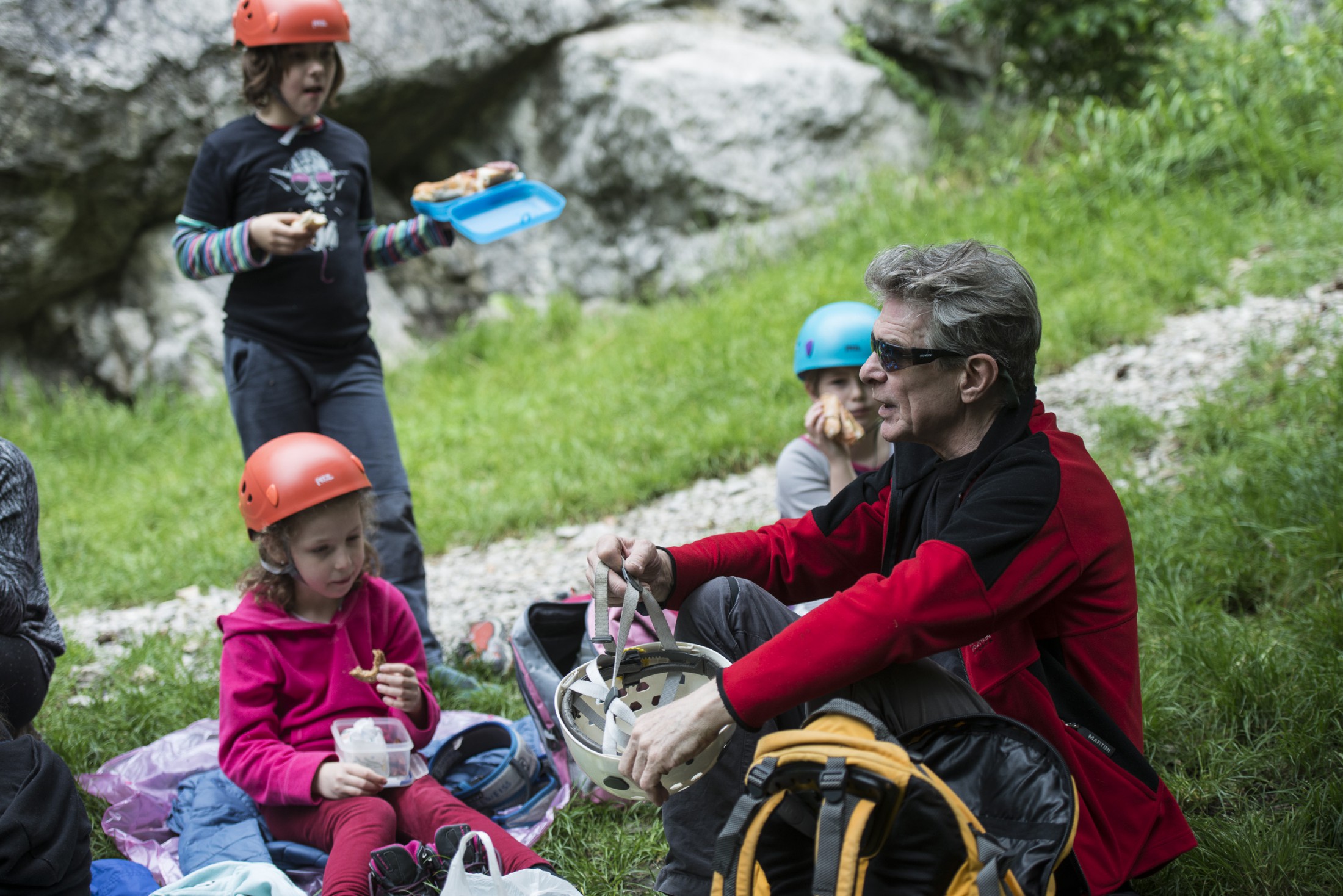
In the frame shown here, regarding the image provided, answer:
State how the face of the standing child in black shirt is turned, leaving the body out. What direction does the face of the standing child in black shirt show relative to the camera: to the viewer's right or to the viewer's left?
to the viewer's right

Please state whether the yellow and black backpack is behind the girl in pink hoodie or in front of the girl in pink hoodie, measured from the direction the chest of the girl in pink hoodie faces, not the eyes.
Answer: in front

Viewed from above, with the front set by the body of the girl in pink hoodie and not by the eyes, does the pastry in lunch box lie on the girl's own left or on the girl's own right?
on the girl's own left

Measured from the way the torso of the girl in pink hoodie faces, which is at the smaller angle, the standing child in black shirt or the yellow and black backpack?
the yellow and black backpack

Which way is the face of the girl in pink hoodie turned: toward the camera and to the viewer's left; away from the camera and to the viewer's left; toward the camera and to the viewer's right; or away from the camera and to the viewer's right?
toward the camera and to the viewer's right

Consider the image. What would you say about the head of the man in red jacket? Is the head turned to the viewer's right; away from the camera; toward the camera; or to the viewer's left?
to the viewer's left

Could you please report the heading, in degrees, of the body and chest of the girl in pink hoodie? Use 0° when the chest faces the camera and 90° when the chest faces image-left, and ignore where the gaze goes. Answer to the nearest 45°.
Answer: approximately 315°
